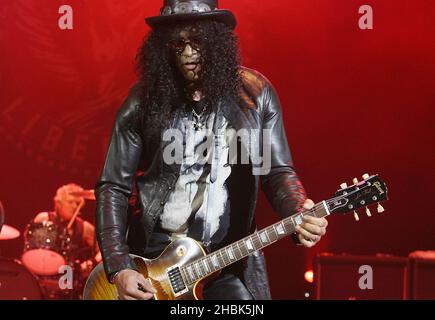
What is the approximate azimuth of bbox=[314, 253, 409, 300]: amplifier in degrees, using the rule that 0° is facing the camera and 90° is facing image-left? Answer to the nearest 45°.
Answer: approximately 0°

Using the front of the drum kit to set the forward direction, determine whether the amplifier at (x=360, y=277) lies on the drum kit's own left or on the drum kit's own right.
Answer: on the drum kit's own left

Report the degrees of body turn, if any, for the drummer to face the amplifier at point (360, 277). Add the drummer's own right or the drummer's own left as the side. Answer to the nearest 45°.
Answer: approximately 90° to the drummer's own left

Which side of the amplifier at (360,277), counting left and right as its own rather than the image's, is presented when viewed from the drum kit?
right

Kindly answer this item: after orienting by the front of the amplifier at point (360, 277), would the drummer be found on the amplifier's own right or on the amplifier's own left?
on the amplifier's own right
